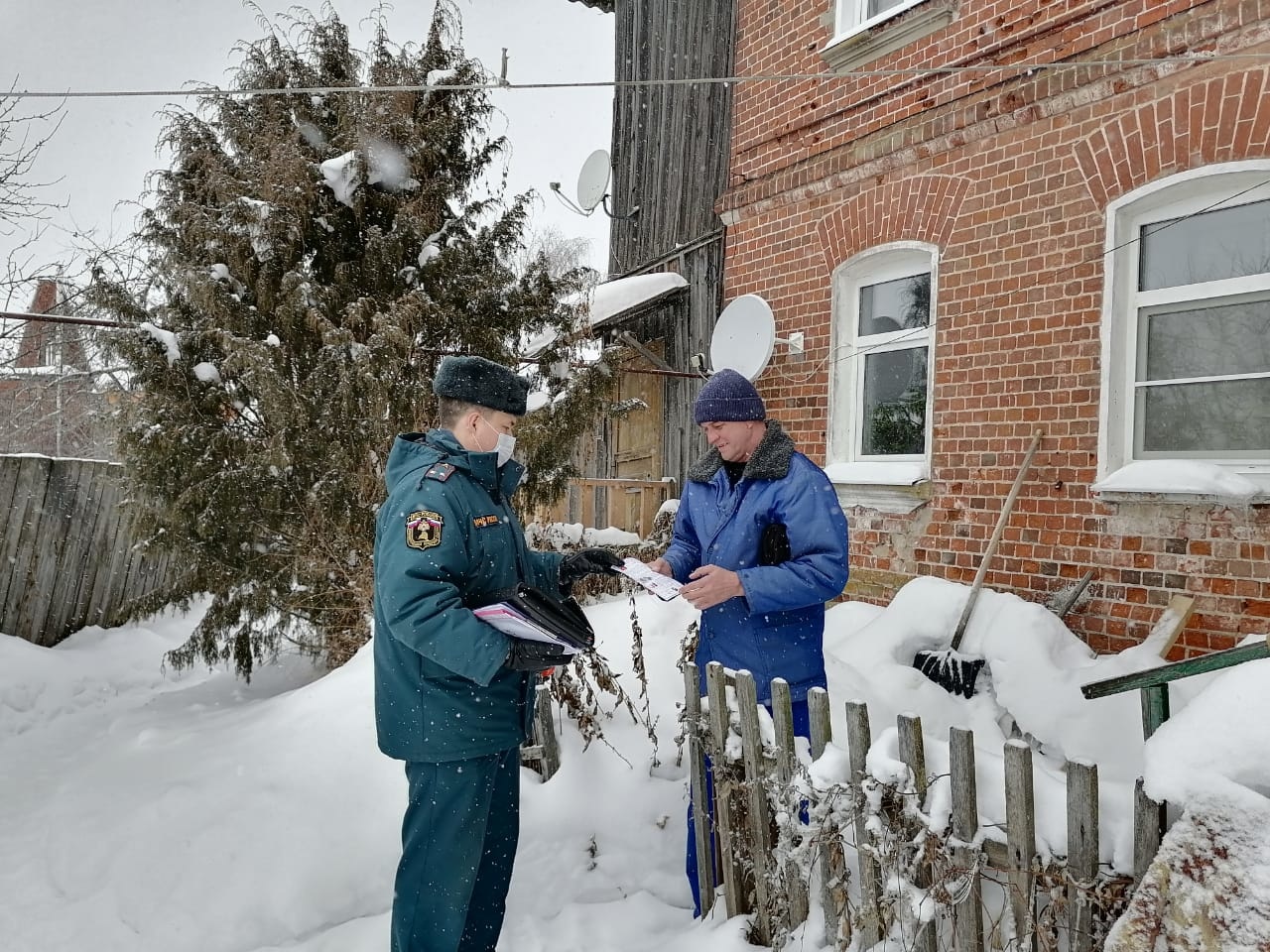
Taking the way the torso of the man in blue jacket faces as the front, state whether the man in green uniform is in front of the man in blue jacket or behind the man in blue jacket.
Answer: in front

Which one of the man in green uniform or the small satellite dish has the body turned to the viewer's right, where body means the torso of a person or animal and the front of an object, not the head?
the man in green uniform

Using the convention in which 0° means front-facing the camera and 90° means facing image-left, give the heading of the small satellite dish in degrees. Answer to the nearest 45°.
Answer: approximately 45°

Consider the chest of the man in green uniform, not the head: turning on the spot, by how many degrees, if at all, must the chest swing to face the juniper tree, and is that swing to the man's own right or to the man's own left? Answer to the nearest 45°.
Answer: approximately 90° to the man's own left

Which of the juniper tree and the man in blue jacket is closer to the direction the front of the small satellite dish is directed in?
the juniper tree

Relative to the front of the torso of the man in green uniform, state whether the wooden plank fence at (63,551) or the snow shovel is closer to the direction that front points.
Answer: the snow shovel

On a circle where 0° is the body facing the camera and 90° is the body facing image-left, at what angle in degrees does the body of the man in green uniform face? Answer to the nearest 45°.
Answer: approximately 270°

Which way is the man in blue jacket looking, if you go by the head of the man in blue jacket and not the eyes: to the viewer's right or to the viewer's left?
to the viewer's left

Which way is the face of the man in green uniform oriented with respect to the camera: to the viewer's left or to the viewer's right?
to the viewer's right

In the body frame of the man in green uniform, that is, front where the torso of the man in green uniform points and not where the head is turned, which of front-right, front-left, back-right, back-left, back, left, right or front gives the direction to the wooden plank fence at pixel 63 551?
back-left
